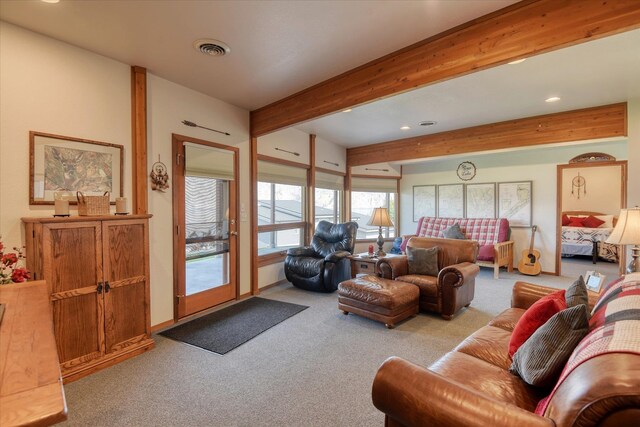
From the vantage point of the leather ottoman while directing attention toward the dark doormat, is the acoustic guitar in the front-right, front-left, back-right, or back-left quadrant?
back-right

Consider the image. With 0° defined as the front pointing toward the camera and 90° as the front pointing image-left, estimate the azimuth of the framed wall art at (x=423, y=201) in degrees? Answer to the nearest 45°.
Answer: approximately 0°

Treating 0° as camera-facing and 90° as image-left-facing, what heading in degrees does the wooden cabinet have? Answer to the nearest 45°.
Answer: approximately 315°

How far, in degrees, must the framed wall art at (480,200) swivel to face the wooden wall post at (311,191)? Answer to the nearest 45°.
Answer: approximately 45° to its right

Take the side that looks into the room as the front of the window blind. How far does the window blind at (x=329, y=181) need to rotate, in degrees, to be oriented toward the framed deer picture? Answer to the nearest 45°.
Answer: approximately 90° to its right

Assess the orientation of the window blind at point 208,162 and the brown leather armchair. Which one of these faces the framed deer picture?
the brown leather armchair

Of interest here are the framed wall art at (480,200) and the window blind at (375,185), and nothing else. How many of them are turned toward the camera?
2

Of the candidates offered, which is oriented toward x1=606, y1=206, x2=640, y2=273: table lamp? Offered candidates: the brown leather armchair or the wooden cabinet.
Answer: the wooden cabinet
